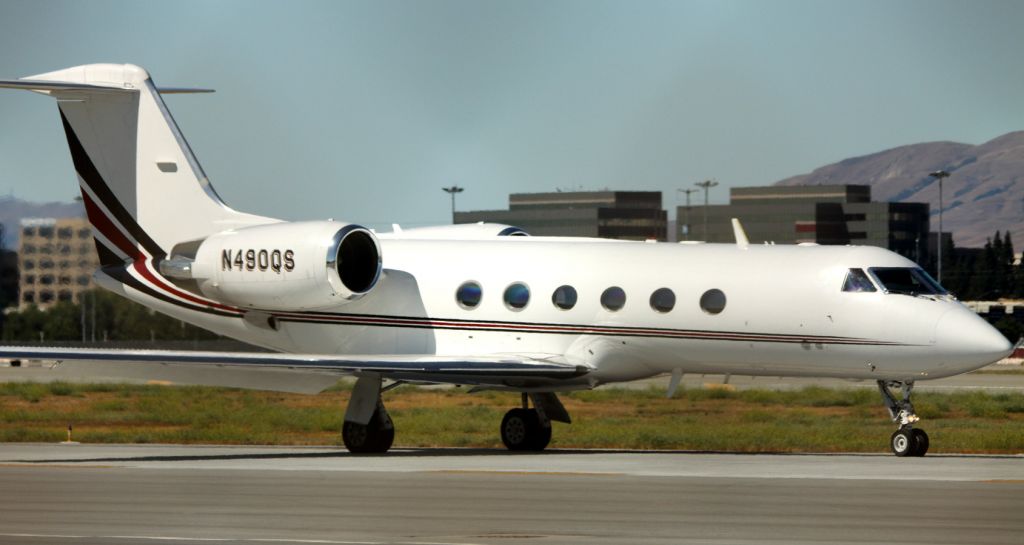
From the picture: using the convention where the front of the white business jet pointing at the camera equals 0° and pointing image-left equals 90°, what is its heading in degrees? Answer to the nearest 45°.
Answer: approximately 315°

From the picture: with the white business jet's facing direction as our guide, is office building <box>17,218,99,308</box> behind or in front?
behind
